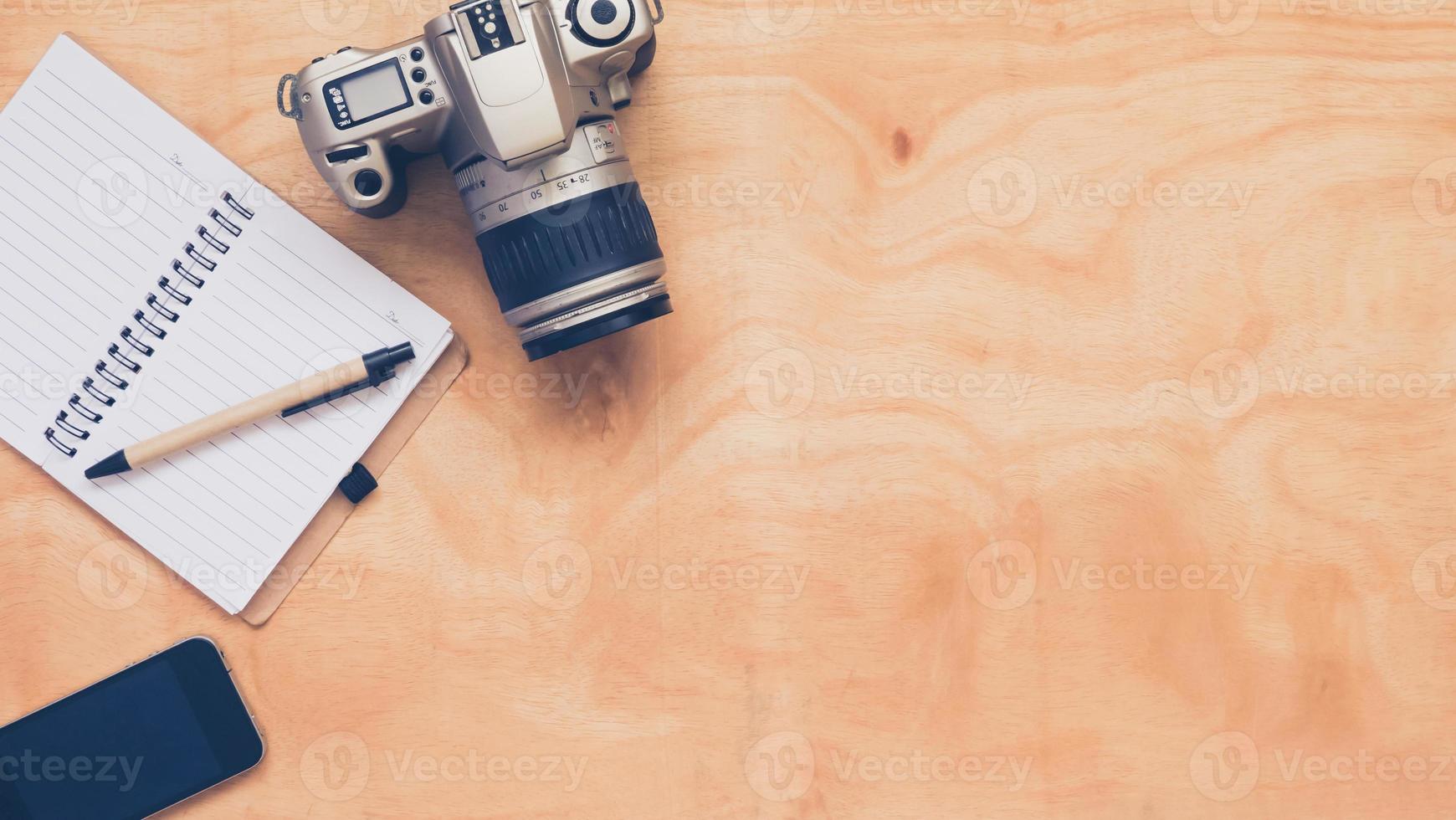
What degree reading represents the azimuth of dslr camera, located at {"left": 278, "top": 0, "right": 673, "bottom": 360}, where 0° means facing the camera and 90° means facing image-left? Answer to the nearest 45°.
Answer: approximately 0°
